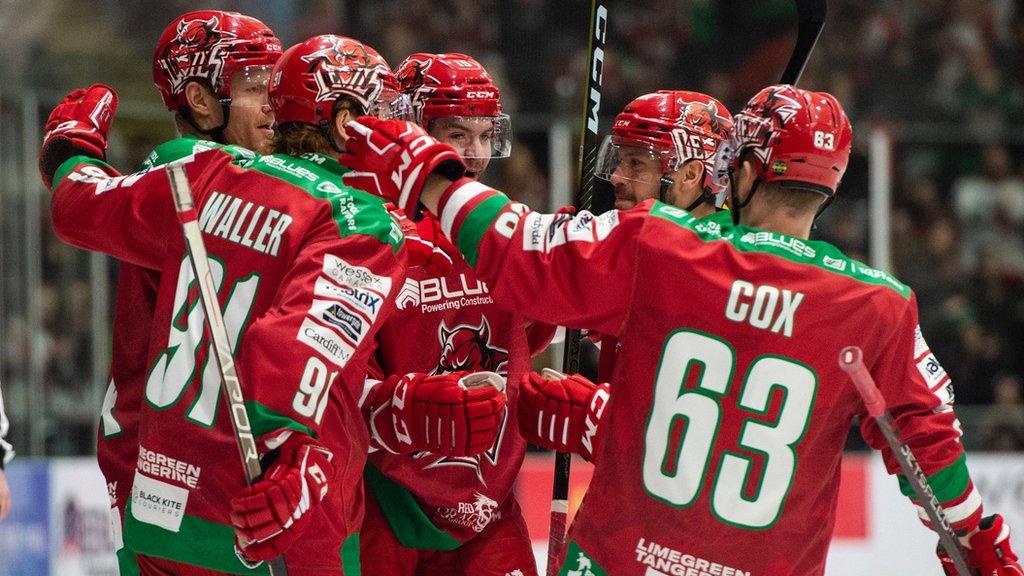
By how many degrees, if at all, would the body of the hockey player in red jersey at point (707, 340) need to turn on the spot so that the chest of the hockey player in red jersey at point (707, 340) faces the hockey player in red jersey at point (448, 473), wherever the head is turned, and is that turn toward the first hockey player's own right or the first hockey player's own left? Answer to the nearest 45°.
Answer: approximately 45° to the first hockey player's own left

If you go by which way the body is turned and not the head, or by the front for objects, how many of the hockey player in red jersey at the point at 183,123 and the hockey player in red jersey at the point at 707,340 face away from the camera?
1

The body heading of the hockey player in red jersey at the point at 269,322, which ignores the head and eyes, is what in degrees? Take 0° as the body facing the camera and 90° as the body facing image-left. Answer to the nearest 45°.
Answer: approximately 225°

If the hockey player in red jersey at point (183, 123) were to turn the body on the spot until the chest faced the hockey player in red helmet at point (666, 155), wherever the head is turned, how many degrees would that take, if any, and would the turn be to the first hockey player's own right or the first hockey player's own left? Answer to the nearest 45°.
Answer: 0° — they already face them

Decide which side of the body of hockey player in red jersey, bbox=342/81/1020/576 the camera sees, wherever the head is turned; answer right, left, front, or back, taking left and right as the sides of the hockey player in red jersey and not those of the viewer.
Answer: back

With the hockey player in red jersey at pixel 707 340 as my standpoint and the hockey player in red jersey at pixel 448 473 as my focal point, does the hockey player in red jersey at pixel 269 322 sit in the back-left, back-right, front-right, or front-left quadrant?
front-left

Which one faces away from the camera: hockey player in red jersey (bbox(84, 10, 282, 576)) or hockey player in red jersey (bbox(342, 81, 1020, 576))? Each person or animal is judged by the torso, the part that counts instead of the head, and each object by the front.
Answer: hockey player in red jersey (bbox(342, 81, 1020, 576))

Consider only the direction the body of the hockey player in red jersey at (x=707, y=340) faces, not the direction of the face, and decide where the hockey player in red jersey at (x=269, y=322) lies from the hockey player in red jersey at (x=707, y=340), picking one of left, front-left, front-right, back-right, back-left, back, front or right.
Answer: left
